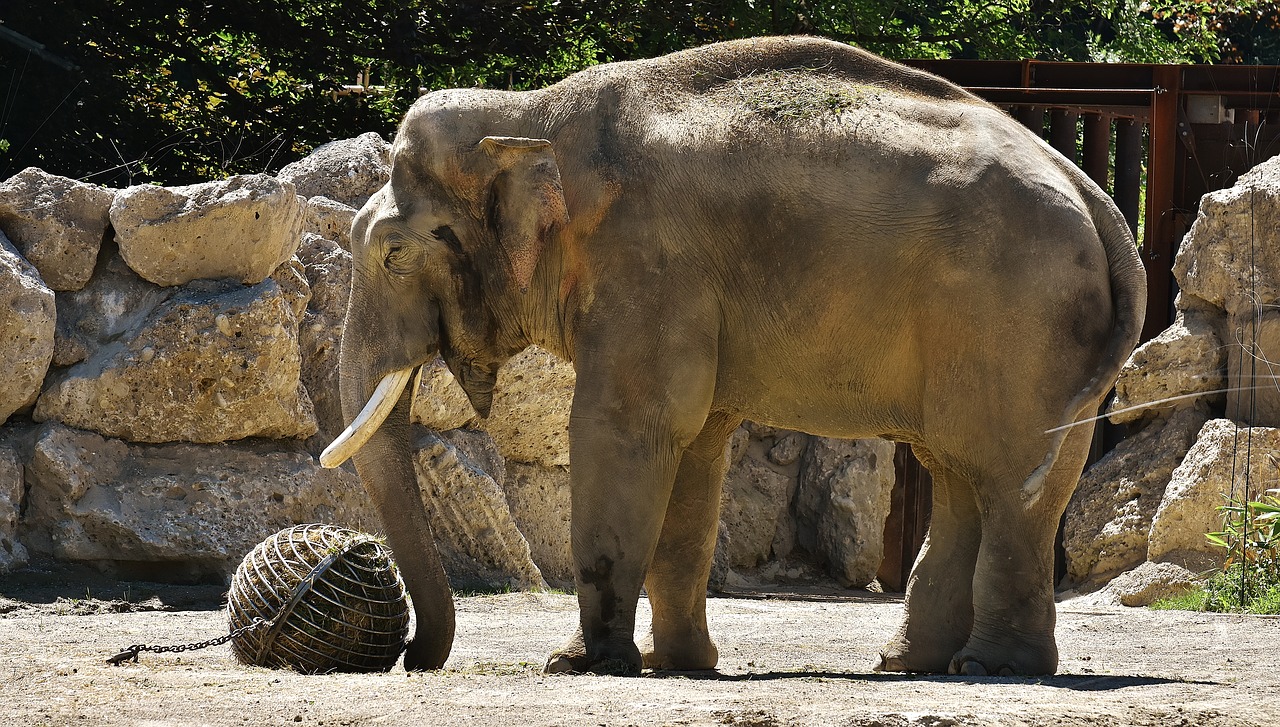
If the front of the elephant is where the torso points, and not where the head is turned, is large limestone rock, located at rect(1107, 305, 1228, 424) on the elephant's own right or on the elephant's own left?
on the elephant's own right

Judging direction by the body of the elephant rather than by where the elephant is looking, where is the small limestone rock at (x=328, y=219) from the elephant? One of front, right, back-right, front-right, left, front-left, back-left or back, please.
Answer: front-right

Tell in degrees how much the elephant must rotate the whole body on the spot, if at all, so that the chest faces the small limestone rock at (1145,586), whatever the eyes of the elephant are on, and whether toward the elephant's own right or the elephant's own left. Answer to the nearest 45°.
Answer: approximately 135° to the elephant's own right

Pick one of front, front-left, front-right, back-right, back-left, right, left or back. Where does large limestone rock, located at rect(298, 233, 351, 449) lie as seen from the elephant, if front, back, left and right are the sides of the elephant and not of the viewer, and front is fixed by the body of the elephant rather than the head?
front-right

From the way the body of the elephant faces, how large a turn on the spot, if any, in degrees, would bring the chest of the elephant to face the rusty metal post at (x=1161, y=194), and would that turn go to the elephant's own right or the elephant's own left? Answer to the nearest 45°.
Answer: approximately 135° to the elephant's own right

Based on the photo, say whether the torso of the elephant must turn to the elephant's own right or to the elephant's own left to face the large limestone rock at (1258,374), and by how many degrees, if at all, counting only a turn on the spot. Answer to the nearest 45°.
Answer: approximately 135° to the elephant's own right

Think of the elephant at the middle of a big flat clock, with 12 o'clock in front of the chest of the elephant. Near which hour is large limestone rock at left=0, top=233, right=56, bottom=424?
The large limestone rock is roughly at 1 o'clock from the elephant.

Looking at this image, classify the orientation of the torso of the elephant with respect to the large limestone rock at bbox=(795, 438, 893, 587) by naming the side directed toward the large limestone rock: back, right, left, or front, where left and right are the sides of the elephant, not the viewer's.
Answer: right

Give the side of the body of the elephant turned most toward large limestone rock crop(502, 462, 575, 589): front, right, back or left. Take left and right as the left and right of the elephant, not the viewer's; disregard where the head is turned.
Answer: right

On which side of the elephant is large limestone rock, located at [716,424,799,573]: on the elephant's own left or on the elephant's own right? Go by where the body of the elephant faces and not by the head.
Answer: on the elephant's own right

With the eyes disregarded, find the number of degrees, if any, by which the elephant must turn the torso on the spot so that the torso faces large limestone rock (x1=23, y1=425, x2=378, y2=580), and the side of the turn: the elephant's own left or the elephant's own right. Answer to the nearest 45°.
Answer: approximately 45° to the elephant's own right

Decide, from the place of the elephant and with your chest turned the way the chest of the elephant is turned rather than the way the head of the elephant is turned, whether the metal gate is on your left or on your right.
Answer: on your right

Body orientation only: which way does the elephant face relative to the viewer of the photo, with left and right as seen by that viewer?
facing to the left of the viewer

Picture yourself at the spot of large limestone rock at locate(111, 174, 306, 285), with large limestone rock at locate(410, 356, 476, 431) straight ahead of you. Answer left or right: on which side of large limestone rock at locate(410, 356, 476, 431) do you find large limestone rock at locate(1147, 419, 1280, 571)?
right
